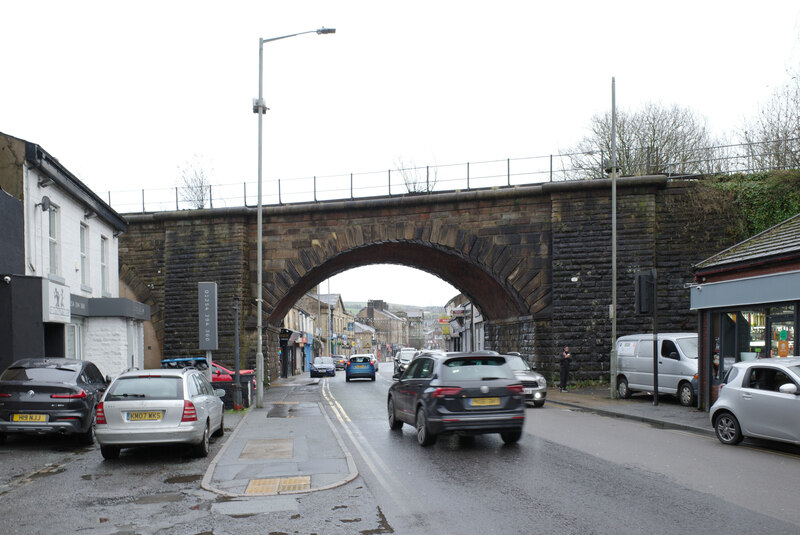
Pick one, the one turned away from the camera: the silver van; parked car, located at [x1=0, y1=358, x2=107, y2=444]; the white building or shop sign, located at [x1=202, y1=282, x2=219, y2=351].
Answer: the parked car

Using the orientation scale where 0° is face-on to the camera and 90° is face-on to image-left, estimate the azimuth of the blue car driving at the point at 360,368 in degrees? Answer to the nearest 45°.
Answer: approximately 180°

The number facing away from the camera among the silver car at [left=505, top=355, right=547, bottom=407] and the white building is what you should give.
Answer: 0

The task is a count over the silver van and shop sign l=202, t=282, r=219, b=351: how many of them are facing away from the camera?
0

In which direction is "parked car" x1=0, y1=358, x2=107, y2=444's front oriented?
away from the camera

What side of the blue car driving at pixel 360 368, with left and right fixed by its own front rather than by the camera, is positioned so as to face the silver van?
back

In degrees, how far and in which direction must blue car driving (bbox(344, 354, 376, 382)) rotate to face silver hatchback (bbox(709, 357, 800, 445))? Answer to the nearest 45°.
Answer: approximately 180°

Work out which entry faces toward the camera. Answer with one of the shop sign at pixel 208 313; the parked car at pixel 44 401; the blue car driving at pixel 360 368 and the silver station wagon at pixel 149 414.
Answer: the shop sign

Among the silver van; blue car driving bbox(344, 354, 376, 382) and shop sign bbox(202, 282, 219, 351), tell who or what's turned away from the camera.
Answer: the blue car driving

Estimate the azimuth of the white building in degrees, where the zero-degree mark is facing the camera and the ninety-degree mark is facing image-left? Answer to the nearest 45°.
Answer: approximately 315°

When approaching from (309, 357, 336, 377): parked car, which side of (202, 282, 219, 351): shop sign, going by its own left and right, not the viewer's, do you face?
back

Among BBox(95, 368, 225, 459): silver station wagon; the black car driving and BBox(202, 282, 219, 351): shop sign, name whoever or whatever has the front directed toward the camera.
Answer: the shop sign
